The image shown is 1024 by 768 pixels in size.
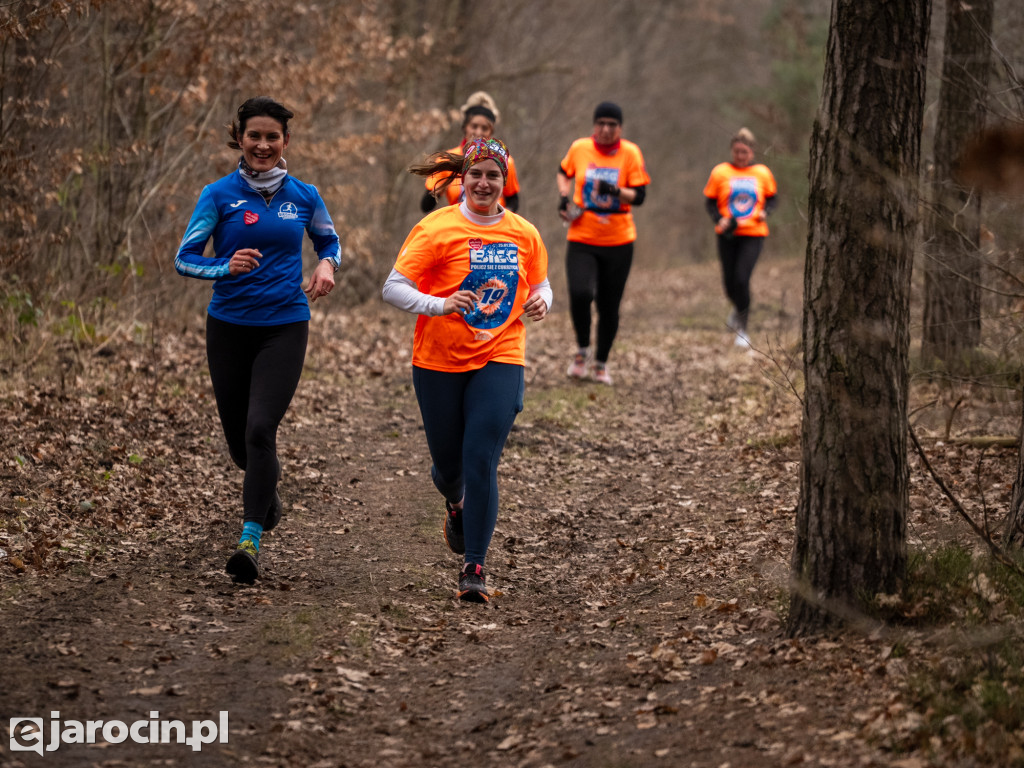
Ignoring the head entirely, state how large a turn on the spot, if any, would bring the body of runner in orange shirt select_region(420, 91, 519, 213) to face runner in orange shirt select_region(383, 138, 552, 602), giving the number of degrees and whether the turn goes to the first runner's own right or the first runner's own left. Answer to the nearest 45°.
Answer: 0° — they already face them

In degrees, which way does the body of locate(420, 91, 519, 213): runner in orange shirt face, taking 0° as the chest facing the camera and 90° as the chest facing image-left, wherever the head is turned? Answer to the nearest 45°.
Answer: approximately 0°

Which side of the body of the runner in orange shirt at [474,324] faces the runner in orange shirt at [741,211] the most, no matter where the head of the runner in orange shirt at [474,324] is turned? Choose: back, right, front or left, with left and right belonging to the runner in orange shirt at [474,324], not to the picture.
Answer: back

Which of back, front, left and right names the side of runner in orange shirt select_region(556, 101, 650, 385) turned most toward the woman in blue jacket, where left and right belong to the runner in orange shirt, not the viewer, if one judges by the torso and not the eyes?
front
